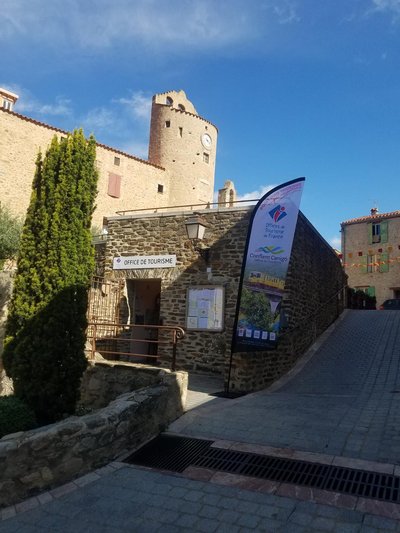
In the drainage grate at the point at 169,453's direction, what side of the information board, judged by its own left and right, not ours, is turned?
front

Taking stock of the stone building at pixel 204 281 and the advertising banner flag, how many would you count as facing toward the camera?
2

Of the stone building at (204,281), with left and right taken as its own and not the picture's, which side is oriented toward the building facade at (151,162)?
back

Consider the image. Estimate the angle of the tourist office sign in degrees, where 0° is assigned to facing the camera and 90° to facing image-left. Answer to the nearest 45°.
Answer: approximately 0°

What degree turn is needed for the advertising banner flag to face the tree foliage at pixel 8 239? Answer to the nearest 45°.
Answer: approximately 135° to its right

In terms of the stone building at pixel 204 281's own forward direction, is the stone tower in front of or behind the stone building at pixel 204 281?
behind

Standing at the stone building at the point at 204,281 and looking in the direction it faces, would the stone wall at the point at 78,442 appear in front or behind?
in front

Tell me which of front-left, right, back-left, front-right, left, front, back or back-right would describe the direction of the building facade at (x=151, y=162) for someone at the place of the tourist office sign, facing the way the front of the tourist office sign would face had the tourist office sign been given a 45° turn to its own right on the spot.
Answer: back-right

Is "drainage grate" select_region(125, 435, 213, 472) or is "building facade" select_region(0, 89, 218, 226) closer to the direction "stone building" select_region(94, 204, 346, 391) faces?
the drainage grate
